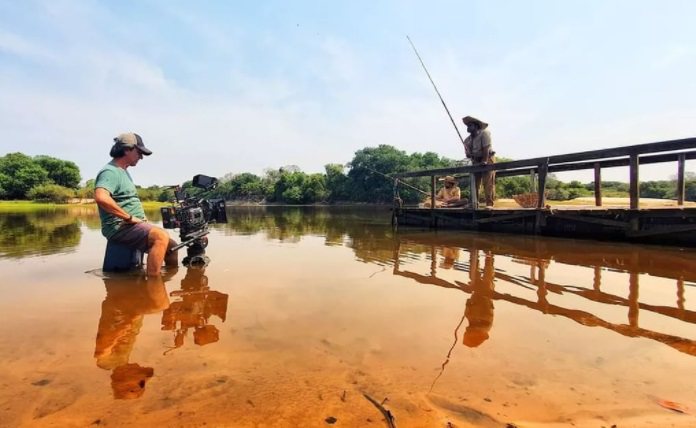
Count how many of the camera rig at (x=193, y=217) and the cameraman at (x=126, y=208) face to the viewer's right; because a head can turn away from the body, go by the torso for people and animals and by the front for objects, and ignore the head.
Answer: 2

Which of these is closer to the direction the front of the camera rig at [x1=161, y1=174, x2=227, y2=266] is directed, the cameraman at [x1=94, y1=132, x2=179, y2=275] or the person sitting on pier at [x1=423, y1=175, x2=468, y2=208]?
the person sitting on pier

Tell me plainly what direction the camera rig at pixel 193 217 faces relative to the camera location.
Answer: facing to the right of the viewer

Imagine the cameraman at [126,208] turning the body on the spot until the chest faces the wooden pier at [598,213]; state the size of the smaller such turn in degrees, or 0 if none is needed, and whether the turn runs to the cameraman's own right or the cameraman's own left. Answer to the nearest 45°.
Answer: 0° — they already face it

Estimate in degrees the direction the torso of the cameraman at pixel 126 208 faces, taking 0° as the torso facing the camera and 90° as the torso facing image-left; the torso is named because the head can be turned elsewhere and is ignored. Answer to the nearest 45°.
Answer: approximately 270°

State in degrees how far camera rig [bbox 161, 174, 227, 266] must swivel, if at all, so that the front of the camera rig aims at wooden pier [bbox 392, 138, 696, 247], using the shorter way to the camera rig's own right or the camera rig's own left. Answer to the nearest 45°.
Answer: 0° — it already faces it

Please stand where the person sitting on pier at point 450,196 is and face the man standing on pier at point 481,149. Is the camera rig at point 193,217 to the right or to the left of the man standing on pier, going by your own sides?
right

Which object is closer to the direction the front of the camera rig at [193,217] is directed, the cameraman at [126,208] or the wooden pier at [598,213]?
the wooden pier
